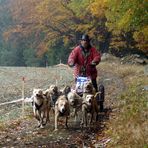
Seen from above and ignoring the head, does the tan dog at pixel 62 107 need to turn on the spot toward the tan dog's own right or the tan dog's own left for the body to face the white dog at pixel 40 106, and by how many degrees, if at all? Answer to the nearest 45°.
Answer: approximately 135° to the tan dog's own right

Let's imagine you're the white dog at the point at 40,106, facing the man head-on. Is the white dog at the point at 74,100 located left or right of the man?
right

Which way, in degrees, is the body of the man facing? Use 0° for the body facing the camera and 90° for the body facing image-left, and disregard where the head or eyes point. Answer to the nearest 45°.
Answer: approximately 0°

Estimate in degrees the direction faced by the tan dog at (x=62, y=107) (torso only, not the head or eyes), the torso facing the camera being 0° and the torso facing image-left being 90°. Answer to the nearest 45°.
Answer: approximately 0°

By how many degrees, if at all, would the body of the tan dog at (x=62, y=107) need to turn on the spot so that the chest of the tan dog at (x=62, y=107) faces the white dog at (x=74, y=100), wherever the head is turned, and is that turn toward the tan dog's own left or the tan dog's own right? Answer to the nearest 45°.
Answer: approximately 135° to the tan dog's own left

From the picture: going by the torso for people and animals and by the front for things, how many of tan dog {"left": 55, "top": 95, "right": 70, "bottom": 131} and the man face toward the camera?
2
